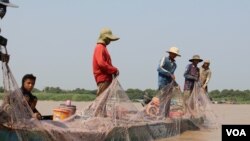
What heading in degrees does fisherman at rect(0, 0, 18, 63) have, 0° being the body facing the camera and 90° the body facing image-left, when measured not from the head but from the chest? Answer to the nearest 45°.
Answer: approximately 270°

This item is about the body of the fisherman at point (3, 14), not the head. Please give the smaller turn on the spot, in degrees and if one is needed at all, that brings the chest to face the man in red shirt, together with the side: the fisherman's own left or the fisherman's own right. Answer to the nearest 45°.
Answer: approximately 45° to the fisherman's own left

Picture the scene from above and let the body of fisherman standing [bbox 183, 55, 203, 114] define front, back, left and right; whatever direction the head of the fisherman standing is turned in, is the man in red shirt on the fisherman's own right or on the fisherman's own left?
on the fisherman's own right

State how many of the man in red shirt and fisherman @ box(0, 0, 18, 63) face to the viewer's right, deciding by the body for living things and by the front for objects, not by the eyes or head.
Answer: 2

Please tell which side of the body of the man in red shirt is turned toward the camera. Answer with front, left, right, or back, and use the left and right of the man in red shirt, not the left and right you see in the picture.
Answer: right

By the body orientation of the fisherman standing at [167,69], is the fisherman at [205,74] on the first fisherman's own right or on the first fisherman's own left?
on the first fisherman's own left

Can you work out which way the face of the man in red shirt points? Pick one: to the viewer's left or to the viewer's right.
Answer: to the viewer's right

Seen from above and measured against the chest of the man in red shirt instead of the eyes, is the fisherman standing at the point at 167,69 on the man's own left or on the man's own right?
on the man's own left

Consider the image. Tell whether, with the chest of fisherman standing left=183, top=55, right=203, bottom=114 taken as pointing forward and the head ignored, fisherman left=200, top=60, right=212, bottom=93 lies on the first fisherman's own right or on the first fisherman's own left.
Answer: on the first fisherman's own left
